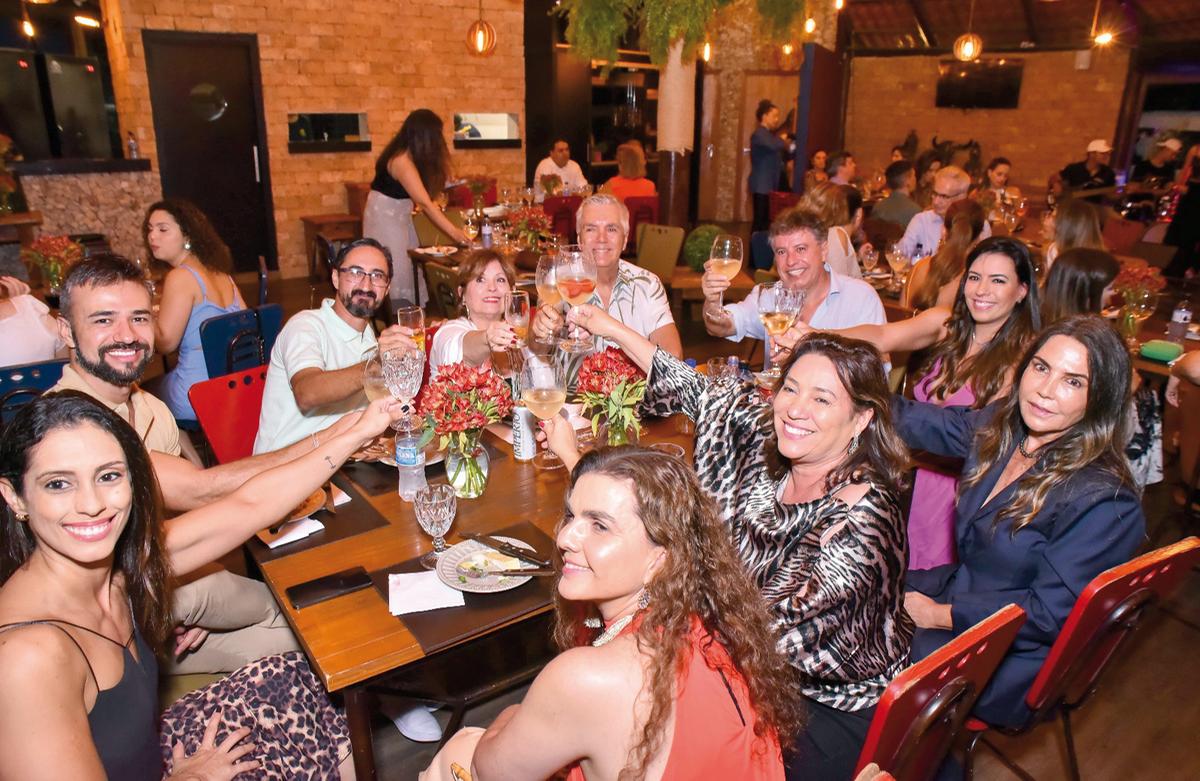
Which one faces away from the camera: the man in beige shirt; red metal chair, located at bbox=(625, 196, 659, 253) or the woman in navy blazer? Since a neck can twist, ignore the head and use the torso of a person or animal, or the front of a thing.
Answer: the red metal chair

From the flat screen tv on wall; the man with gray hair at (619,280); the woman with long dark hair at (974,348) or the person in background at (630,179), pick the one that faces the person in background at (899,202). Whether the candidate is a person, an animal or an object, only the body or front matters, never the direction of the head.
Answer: the flat screen tv on wall

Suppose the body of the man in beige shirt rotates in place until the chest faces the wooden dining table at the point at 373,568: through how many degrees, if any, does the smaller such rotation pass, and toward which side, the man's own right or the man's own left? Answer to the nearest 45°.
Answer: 0° — they already face it

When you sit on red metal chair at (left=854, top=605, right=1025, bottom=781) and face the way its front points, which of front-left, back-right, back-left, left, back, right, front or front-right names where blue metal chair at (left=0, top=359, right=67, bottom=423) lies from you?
front-left

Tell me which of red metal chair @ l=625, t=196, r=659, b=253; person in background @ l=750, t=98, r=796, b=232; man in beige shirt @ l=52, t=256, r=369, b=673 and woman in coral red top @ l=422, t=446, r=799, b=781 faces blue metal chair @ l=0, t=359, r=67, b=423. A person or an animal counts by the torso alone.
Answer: the woman in coral red top

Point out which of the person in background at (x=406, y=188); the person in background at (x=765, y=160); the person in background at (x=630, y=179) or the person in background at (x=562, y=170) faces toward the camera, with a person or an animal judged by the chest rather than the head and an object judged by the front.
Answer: the person in background at (x=562, y=170)

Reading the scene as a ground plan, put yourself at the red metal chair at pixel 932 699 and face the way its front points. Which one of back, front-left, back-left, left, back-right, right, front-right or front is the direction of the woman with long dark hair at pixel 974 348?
front-right

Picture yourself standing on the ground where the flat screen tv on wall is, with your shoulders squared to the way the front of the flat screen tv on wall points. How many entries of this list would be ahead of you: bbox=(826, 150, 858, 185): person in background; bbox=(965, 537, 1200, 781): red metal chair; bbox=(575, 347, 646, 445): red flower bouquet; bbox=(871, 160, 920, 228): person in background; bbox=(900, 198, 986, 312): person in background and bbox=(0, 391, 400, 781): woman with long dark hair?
6

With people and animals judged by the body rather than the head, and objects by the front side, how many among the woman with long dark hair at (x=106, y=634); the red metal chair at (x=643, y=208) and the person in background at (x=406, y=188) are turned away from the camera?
1

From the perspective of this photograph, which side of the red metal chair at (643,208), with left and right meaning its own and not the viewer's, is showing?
back

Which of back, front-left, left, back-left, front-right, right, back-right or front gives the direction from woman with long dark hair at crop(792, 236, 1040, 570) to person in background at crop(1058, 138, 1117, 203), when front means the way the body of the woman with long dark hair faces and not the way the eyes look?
back-right

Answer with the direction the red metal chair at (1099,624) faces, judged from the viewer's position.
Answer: facing away from the viewer and to the left of the viewer

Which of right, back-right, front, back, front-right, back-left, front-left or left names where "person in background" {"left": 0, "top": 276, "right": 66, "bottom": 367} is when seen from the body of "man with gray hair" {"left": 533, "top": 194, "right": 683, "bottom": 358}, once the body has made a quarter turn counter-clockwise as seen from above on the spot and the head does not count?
back
